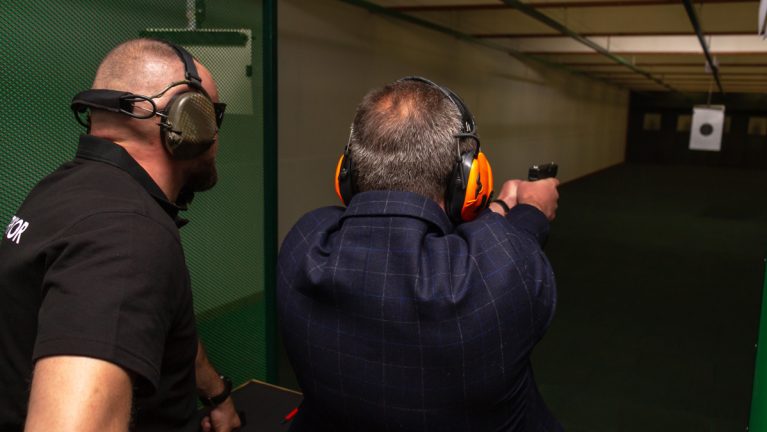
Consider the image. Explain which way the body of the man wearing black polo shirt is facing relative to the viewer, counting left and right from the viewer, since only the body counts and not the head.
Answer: facing away from the viewer and to the right of the viewer

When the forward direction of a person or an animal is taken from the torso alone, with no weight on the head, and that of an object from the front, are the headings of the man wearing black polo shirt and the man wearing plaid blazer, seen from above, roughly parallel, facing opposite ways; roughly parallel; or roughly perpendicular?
roughly parallel

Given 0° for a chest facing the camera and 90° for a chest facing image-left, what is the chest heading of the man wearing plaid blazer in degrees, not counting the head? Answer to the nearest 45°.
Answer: approximately 180°

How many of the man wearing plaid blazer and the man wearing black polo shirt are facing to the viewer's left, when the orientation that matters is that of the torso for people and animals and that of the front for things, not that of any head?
0
